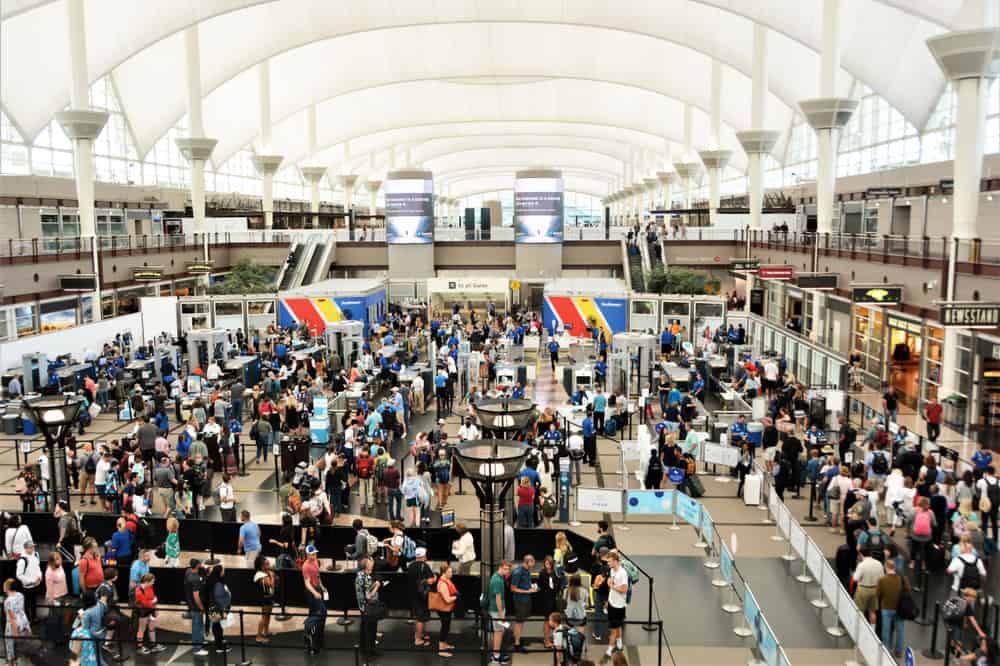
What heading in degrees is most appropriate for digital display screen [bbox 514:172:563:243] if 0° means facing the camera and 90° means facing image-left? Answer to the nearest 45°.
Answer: approximately 0°

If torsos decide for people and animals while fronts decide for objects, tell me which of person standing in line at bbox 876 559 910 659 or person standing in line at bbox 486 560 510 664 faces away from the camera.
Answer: person standing in line at bbox 876 559 910 659

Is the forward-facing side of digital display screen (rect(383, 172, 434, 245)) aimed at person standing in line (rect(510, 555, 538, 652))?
yes

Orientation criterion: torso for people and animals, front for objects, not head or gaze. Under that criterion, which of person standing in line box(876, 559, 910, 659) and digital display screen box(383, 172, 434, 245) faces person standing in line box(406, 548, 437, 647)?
the digital display screen

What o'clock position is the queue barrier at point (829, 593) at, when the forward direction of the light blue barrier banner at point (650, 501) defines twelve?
The queue barrier is roughly at 11 o'clock from the light blue barrier banner.

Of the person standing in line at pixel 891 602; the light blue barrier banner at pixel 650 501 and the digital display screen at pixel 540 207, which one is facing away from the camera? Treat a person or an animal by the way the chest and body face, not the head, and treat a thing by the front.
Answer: the person standing in line

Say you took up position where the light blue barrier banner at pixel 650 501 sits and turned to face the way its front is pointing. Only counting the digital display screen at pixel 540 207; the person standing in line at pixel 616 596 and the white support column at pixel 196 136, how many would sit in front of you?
1

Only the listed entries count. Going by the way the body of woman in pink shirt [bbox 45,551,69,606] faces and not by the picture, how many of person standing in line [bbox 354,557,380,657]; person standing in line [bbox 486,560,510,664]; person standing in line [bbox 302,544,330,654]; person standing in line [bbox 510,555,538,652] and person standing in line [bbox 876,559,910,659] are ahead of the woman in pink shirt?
5

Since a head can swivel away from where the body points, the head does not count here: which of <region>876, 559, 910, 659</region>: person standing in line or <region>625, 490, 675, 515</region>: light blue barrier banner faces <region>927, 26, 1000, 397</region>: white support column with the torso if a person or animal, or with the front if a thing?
the person standing in line

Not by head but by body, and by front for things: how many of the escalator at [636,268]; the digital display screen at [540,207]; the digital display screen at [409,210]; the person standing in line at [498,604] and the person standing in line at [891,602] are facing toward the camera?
3
